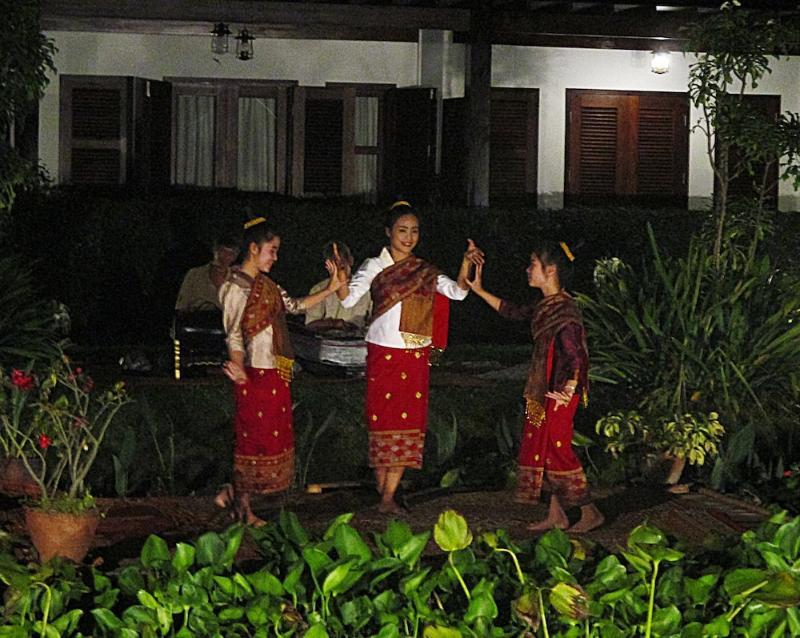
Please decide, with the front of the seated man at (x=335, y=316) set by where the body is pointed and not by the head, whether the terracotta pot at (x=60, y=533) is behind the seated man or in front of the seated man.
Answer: in front

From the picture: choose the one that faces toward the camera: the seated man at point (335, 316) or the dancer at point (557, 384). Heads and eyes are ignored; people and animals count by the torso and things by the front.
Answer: the seated man

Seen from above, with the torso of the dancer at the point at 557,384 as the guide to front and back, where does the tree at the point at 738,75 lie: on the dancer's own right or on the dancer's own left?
on the dancer's own right

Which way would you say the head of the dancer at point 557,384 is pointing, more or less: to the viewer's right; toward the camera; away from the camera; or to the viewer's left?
to the viewer's left

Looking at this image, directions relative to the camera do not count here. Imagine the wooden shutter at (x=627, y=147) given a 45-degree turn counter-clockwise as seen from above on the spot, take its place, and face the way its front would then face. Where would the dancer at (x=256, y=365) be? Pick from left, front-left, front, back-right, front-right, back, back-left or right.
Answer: front-right

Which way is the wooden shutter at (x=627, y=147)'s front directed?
toward the camera

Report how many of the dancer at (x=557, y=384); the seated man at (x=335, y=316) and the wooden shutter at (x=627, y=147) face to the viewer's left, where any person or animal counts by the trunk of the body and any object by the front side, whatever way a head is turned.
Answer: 1

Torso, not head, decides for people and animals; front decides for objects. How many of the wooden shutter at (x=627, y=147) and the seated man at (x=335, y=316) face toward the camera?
2

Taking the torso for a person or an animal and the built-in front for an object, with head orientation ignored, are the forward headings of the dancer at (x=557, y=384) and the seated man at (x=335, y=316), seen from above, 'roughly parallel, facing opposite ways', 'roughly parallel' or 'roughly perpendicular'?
roughly perpendicular

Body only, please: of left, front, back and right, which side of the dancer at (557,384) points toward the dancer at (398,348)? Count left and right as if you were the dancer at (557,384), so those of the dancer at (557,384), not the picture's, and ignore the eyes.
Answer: front

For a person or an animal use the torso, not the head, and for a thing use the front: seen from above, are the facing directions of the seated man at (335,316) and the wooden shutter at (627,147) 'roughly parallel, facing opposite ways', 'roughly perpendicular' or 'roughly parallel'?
roughly parallel

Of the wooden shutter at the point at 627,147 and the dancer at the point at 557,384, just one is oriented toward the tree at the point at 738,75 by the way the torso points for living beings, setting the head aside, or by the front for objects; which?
the wooden shutter

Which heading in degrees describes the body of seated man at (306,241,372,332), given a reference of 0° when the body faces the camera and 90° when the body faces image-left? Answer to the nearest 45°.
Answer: approximately 0°

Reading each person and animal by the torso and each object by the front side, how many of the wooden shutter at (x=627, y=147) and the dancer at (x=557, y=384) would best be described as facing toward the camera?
1

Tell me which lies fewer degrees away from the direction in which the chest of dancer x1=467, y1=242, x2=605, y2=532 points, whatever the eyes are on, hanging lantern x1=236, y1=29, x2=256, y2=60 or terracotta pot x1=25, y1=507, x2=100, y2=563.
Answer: the terracotta pot

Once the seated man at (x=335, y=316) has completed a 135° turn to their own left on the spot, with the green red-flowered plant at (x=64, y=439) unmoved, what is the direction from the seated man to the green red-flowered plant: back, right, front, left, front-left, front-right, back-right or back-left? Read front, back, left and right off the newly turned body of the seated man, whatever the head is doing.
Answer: back-right

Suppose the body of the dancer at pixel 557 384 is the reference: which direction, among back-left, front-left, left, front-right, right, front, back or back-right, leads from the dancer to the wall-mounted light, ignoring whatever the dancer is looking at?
right

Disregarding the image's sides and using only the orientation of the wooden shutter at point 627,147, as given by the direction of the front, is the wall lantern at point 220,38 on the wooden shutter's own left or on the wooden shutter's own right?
on the wooden shutter's own right

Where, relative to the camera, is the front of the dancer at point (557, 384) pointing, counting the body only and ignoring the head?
to the viewer's left

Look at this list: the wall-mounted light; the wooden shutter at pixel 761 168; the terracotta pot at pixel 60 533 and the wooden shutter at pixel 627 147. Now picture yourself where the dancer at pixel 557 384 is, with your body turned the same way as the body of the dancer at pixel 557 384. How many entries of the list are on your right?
3
